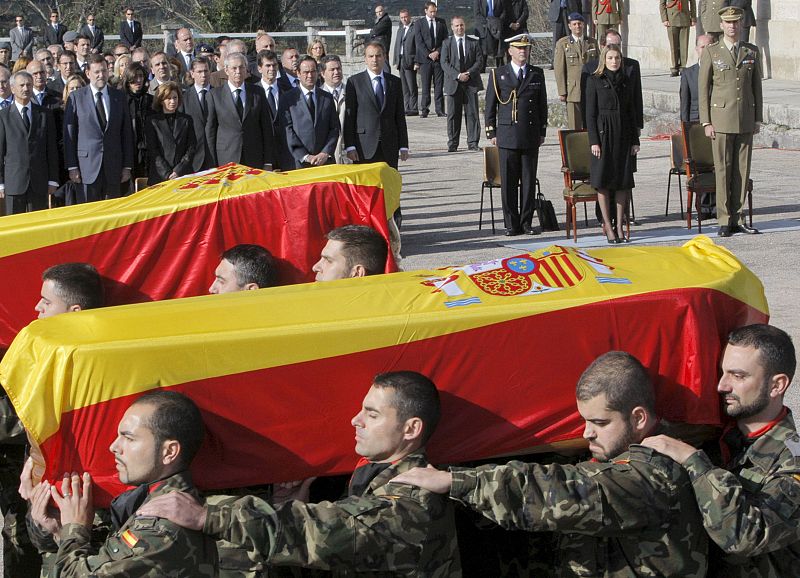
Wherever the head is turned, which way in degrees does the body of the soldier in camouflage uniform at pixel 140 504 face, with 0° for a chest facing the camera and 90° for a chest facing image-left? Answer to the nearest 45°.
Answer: approximately 90°

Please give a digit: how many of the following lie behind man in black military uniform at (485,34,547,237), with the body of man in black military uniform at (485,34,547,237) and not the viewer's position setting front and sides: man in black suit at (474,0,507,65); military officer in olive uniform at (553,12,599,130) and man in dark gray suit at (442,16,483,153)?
3

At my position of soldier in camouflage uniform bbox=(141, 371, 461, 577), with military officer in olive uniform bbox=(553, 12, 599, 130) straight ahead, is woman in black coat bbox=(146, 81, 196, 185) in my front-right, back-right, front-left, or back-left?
front-left

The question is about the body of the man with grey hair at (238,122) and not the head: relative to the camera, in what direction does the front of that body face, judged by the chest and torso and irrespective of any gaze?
toward the camera

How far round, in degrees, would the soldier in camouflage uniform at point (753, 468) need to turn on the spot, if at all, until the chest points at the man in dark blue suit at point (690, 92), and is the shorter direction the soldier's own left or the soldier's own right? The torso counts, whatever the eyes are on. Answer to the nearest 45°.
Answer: approximately 90° to the soldier's own right

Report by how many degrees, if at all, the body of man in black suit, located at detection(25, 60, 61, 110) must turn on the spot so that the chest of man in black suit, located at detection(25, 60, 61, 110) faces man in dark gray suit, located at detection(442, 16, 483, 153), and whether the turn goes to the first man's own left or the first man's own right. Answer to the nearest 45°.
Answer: approximately 135° to the first man's own left

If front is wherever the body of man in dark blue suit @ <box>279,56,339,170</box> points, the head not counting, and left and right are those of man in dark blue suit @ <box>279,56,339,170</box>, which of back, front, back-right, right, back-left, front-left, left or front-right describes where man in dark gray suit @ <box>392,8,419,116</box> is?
back

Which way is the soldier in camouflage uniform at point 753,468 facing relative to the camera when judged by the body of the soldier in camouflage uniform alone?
to the viewer's left

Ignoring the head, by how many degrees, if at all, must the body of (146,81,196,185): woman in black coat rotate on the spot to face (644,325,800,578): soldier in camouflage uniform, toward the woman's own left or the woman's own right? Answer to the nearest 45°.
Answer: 0° — they already face them

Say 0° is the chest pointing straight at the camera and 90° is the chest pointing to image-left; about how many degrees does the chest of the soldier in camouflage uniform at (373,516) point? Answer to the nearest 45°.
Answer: approximately 90°

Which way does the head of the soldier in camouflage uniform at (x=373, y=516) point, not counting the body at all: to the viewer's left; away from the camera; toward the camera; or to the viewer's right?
to the viewer's left

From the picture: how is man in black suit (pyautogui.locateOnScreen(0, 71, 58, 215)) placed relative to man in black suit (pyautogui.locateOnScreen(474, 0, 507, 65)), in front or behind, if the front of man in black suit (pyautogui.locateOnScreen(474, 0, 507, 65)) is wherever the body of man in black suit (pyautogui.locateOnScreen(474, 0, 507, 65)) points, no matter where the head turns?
in front

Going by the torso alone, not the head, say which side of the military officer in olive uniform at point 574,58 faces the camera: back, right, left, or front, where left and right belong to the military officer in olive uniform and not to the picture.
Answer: front

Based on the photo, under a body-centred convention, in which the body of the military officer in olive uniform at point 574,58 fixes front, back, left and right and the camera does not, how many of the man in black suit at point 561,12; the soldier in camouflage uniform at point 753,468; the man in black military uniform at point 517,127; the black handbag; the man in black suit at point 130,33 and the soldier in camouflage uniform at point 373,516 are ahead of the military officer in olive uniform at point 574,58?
4

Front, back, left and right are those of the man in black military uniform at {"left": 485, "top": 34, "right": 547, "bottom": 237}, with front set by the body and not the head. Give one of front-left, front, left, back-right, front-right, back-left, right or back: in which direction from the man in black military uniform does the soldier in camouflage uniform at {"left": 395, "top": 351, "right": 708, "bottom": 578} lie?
front

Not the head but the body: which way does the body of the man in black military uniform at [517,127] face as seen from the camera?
toward the camera

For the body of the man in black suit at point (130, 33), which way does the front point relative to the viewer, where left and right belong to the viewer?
facing the viewer

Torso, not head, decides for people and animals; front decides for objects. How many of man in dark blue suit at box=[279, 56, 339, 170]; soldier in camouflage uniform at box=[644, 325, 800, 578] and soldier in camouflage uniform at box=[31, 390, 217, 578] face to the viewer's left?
2
